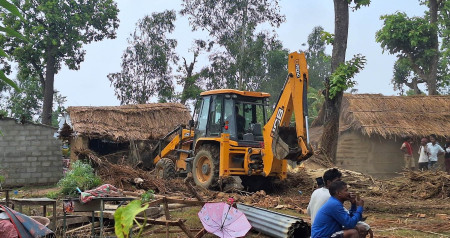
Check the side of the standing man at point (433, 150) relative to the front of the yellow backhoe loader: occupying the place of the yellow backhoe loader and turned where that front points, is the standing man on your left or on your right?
on your right

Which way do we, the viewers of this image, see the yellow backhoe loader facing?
facing away from the viewer and to the left of the viewer

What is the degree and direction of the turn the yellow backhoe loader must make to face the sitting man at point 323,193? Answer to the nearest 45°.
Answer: approximately 135° to its left

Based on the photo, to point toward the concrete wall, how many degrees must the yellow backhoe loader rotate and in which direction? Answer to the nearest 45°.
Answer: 0° — it already faces it

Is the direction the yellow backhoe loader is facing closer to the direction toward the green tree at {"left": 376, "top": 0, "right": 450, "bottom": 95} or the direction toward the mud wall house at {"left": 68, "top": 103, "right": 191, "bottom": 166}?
the mud wall house

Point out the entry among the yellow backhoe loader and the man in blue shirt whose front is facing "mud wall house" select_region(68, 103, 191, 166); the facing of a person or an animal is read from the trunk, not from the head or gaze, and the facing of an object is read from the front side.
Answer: the yellow backhoe loader

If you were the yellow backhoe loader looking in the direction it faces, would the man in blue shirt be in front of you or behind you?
behind
